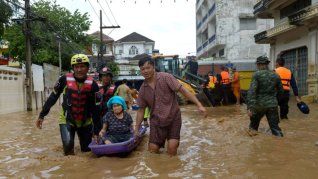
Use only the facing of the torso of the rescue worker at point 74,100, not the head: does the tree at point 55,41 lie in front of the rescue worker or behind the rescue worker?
behind

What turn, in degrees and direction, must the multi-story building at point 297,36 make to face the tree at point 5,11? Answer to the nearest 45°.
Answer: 0° — it already faces it

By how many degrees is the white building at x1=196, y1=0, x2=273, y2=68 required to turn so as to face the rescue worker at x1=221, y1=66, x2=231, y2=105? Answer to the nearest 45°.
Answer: approximately 45° to its left

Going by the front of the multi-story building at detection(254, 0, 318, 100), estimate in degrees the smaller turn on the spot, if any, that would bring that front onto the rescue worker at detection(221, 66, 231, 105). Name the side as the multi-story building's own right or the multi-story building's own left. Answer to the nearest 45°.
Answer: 0° — it already faces them

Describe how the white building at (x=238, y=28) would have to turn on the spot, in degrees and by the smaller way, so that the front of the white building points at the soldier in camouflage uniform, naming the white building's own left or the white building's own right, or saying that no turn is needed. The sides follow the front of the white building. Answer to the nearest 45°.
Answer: approximately 45° to the white building's own left

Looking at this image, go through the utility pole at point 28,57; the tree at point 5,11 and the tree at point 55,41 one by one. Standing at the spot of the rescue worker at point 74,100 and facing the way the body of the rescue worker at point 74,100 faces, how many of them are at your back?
3

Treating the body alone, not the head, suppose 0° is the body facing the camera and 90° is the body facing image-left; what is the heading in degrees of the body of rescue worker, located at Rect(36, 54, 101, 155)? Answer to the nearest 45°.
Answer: approximately 0°

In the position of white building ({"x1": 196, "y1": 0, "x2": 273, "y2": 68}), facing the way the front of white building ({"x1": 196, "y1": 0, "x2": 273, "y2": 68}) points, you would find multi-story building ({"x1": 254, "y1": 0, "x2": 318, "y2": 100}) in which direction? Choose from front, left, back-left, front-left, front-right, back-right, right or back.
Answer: front-left

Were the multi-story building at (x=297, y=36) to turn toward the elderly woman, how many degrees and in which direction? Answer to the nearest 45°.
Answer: approximately 45° to its left

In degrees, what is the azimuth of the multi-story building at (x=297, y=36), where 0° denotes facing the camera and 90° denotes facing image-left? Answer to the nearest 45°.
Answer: approximately 45°

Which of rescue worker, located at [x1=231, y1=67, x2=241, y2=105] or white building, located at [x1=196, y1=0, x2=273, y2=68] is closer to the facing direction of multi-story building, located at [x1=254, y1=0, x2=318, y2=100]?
the rescue worker

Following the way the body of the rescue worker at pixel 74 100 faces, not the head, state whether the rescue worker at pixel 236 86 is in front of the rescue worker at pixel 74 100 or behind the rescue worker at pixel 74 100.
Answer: behind
